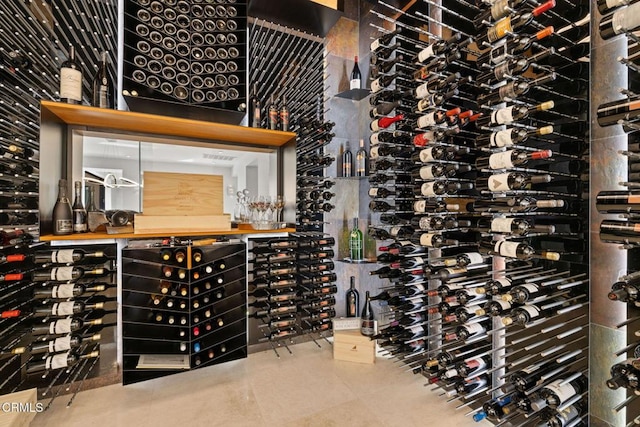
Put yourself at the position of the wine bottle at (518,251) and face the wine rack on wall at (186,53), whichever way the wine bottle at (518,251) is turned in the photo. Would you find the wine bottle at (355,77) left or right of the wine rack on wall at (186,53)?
right

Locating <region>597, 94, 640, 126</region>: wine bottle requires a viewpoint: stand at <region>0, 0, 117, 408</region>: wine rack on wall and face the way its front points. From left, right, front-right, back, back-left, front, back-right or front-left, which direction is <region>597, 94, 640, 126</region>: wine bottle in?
front-left

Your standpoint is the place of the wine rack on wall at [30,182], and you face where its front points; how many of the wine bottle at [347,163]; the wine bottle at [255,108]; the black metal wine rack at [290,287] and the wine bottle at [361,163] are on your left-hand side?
4

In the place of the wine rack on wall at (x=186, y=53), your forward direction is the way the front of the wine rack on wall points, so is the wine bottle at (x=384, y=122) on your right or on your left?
on your left

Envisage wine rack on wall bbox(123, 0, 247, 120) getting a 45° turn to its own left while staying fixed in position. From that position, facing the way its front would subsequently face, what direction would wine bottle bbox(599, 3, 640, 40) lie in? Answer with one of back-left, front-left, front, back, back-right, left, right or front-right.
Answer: front

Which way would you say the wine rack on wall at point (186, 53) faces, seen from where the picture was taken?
facing the viewer

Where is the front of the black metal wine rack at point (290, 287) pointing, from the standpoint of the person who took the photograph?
facing the viewer and to the right of the viewer

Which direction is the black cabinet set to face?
toward the camera

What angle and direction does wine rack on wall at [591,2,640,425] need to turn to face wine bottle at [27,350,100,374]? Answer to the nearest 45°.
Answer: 0° — it already faces it

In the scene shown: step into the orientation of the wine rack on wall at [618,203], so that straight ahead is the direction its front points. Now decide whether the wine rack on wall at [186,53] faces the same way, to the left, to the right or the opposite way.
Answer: to the left

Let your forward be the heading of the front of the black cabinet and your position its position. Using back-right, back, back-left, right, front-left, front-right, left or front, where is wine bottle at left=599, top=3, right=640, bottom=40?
front-left

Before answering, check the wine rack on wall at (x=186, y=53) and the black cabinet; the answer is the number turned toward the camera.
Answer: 2
